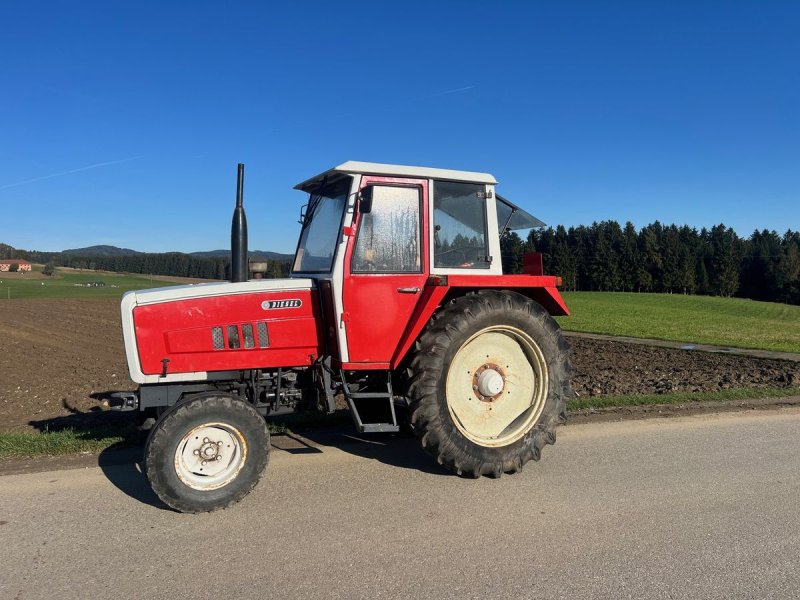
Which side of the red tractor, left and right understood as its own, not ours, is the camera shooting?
left
